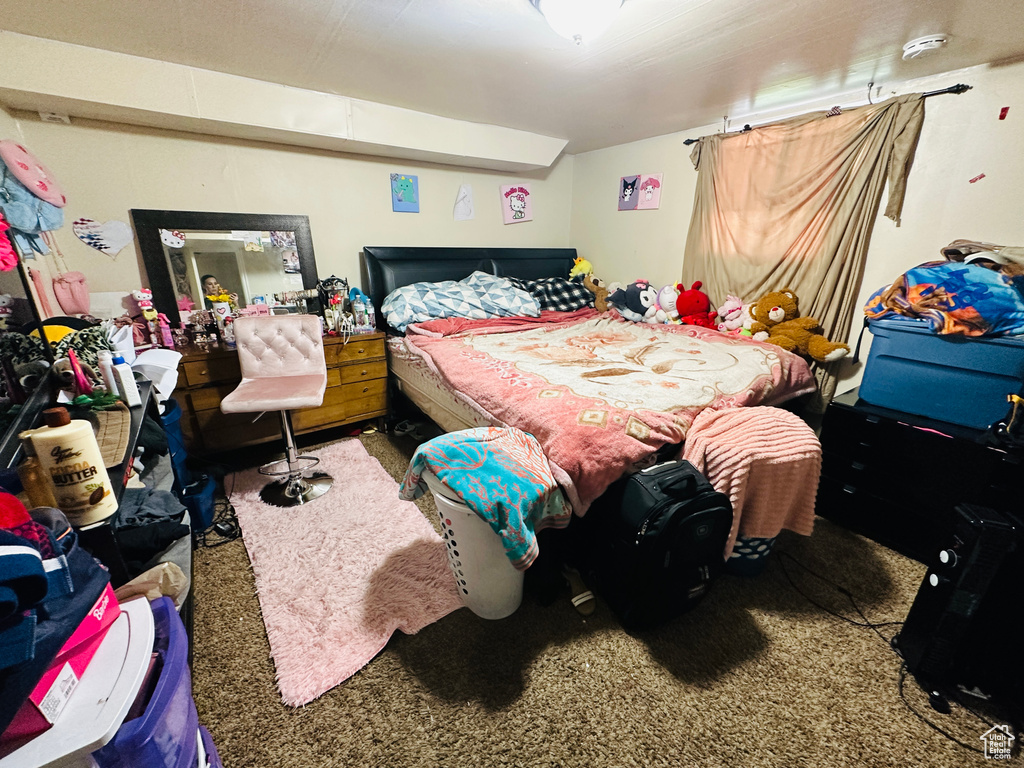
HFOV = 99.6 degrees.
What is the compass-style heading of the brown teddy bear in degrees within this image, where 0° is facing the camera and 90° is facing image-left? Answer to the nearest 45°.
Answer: approximately 0°

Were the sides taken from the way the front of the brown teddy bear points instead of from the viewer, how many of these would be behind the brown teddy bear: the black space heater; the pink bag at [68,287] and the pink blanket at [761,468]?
0

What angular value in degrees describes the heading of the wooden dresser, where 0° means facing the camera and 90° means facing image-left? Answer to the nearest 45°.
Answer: approximately 315°

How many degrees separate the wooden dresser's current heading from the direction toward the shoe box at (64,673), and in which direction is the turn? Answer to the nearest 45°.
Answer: approximately 45° to its right

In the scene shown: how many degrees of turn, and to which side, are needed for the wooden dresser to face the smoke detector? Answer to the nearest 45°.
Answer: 0° — it already faces it

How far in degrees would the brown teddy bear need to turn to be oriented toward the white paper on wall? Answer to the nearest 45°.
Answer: approximately 90° to its right

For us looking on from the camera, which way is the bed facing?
facing the viewer and to the right of the viewer

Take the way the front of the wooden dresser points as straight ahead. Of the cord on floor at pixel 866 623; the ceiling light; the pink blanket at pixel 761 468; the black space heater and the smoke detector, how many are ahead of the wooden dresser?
5

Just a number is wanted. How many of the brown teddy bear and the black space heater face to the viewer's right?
0

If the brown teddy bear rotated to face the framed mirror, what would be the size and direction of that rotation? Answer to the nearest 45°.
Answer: approximately 45° to its right

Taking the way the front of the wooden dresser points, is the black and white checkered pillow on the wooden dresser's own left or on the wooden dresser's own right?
on the wooden dresser's own left

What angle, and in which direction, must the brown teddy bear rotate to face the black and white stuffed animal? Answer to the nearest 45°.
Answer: approximately 90° to its right

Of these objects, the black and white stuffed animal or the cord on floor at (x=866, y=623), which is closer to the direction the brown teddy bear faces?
the cord on floor

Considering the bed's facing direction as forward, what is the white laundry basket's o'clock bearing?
The white laundry basket is roughly at 2 o'clock from the bed.

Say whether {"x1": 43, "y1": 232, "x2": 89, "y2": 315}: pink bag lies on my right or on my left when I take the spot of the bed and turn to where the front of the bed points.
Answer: on my right
